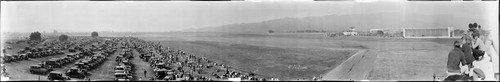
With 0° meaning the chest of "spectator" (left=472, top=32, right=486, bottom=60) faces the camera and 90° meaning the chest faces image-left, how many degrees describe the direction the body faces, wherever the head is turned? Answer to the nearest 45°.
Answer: approximately 90°

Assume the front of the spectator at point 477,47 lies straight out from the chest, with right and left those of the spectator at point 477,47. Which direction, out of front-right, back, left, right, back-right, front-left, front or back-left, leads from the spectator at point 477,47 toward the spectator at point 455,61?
left

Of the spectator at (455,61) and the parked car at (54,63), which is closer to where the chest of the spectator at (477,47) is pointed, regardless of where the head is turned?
the parked car

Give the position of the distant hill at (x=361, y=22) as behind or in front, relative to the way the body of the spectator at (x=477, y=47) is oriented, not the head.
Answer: in front

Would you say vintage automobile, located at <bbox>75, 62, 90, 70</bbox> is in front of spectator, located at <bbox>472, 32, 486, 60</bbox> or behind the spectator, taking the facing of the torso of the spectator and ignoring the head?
in front
